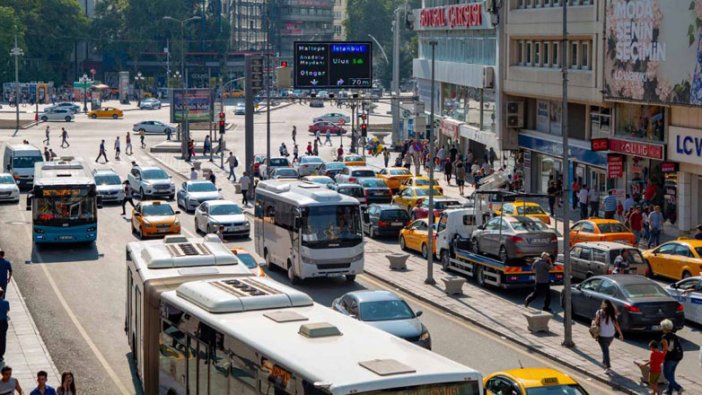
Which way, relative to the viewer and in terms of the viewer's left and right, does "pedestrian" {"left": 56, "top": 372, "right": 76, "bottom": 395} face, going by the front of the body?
facing the viewer

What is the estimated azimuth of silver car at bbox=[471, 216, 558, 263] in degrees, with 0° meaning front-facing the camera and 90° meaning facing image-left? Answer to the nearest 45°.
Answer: approximately 135°

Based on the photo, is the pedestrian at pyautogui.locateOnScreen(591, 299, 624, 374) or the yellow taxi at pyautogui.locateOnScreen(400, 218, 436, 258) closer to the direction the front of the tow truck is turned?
the yellow taxi

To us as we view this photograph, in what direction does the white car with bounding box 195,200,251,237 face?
facing the viewer and to the right of the viewer

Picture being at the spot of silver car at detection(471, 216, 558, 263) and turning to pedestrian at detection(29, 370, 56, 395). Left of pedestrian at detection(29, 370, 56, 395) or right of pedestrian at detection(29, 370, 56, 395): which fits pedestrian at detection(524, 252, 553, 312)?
left

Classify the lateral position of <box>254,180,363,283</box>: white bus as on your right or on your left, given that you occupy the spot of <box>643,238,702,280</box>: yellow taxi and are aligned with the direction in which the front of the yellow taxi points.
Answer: on your left

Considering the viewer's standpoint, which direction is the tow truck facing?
facing away from the viewer and to the left of the viewer

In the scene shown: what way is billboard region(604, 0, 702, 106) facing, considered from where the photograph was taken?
facing the viewer and to the left of the viewer

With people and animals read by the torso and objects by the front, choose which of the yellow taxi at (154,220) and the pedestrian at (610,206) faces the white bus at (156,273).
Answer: the yellow taxi
